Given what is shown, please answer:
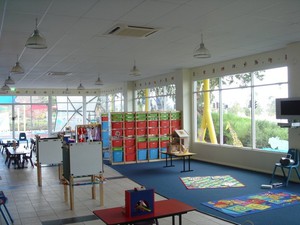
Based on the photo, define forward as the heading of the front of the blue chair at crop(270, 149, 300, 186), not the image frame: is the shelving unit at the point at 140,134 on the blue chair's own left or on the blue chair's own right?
on the blue chair's own right

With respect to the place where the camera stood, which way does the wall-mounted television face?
facing the viewer and to the left of the viewer

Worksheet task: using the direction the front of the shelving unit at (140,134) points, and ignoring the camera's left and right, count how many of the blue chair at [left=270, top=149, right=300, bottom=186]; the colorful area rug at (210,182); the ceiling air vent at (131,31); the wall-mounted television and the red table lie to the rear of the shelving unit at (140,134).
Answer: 0

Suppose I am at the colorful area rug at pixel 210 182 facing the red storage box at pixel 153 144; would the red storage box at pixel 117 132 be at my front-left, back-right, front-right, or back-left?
front-left

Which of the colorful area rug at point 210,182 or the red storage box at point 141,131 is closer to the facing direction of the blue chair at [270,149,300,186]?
the colorful area rug

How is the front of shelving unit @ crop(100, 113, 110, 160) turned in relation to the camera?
facing to the left of the viewer

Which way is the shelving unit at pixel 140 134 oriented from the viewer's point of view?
toward the camera

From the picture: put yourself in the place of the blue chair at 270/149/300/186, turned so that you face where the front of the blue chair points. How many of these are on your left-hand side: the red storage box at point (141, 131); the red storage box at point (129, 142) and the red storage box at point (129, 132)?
0

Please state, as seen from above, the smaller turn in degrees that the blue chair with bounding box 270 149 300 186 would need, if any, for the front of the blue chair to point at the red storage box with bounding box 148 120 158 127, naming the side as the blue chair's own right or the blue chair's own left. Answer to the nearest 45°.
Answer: approximately 90° to the blue chair's own right

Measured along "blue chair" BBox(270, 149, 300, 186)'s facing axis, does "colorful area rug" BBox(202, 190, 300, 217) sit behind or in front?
in front

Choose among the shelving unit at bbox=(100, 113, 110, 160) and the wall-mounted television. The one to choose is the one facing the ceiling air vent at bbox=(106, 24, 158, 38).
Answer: the wall-mounted television

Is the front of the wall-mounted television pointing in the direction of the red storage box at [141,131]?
no

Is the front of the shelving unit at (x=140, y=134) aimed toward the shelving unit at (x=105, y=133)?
no

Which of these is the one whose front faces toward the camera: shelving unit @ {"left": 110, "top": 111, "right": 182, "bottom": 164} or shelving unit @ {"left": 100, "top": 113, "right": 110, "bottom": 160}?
shelving unit @ {"left": 110, "top": 111, "right": 182, "bottom": 164}

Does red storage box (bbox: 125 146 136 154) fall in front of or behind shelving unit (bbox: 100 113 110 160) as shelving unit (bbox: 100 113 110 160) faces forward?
behind

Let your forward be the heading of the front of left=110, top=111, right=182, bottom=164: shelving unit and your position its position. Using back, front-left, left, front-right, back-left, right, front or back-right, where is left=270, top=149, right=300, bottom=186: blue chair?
front-left

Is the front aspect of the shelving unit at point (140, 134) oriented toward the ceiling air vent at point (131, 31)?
yes
